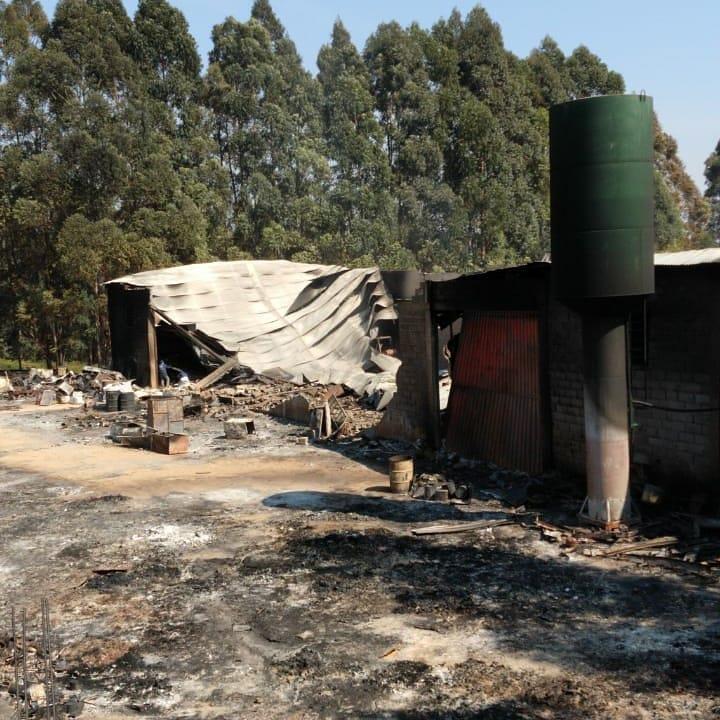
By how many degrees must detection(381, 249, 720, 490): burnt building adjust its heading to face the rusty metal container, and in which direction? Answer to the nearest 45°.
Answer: approximately 45° to its right

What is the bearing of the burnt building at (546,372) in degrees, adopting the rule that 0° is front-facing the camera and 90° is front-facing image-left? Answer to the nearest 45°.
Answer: approximately 45°
